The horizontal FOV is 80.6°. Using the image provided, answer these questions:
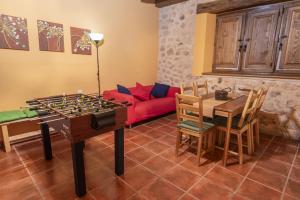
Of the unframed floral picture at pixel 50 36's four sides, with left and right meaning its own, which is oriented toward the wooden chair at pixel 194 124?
front

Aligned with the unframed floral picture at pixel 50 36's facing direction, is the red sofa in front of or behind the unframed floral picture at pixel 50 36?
in front

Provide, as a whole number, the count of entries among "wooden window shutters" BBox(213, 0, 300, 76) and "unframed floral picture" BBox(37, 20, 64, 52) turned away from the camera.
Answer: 0

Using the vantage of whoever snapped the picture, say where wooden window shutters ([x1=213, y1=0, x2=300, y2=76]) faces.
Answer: facing the viewer and to the left of the viewer

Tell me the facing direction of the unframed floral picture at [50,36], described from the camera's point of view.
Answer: facing the viewer and to the right of the viewer

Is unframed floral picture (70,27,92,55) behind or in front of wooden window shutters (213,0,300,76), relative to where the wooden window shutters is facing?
in front

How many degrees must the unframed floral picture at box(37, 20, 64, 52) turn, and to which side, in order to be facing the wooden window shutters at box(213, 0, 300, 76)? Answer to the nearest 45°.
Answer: approximately 45° to its left

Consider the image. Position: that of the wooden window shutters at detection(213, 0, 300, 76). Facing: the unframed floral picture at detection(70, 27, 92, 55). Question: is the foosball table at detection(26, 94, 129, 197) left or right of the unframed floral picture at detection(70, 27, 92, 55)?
left

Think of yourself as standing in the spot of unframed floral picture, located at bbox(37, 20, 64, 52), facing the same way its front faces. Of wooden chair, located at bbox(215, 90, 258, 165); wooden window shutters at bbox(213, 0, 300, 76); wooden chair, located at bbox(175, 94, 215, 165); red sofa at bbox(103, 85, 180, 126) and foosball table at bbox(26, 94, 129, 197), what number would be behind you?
0

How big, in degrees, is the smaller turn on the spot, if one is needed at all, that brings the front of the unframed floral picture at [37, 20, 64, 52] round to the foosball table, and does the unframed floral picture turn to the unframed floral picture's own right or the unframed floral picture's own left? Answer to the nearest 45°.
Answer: approximately 45° to the unframed floral picture's own right

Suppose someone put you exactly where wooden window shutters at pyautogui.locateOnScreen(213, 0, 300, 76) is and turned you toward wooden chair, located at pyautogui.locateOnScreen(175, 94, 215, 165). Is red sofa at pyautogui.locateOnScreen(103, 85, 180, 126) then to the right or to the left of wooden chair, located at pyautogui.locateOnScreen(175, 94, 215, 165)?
right

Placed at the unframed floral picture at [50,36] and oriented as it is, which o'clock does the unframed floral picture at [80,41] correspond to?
the unframed floral picture at [80,41] is roughly at 10 o'clock from the unframed floral picture at [50,36].

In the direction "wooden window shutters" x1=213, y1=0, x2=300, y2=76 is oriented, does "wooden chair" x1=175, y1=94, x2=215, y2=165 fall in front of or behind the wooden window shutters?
in front

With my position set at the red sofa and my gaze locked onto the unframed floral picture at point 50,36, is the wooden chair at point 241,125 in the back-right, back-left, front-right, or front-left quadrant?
back-left

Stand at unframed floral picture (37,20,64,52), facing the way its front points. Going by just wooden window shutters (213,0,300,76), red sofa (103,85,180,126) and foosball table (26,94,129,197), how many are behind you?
0

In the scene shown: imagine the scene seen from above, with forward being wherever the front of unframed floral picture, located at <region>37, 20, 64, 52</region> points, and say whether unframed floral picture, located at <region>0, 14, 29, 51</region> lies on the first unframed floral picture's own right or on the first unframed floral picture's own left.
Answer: on the first unframed floral picture's own right
